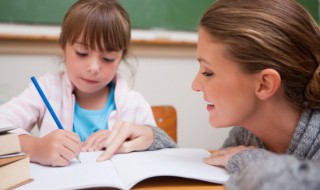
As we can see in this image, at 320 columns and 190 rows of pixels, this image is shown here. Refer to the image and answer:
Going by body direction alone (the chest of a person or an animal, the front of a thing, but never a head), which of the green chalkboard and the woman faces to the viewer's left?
the woman

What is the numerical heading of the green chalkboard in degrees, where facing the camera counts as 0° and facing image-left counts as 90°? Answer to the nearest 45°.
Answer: approximately 0°

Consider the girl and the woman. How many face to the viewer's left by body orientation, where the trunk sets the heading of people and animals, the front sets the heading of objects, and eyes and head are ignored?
1

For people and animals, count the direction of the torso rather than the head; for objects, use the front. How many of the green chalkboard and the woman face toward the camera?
1

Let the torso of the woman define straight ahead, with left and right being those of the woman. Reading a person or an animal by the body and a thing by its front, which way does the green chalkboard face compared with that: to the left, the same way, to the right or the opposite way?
to the left

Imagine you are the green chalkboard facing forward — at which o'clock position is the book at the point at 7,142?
The book is roughly at 12 o'clock from the green chalkboard.

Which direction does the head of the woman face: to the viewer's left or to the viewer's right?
to the viewer's left

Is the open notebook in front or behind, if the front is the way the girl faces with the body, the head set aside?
in front

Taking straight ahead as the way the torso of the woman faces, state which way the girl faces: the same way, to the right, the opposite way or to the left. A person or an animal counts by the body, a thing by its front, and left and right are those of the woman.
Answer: to the left

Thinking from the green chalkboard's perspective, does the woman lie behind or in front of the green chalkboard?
in front

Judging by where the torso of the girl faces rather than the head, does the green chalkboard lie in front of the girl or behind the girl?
behind

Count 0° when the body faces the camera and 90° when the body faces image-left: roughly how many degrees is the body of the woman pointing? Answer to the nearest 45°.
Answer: approximately 90°
